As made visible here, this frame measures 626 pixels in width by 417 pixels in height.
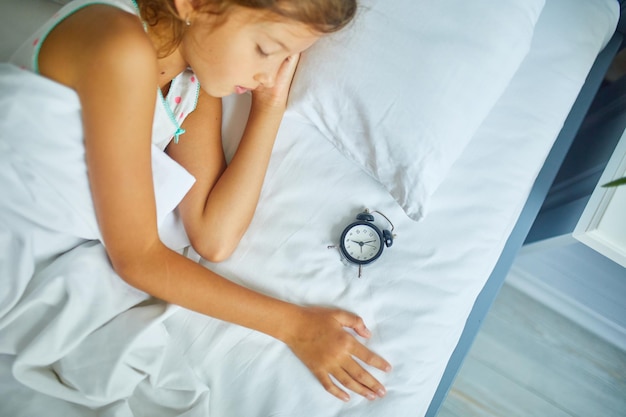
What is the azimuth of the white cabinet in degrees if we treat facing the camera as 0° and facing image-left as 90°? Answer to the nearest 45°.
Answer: approximately 45°

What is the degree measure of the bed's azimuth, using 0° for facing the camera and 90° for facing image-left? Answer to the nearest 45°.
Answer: approximately 45°
